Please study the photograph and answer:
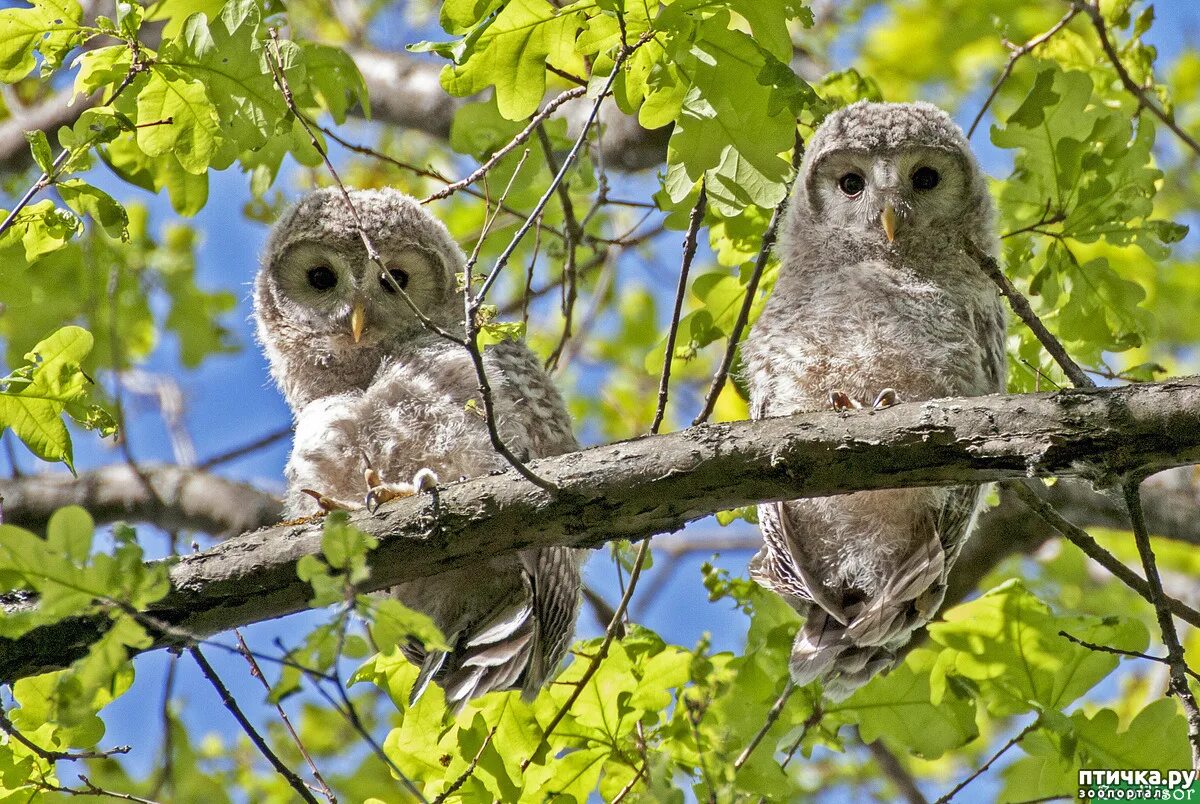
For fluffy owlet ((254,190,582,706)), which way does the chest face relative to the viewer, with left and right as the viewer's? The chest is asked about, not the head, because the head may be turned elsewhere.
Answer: facing the viewer and to the left of the viewer
